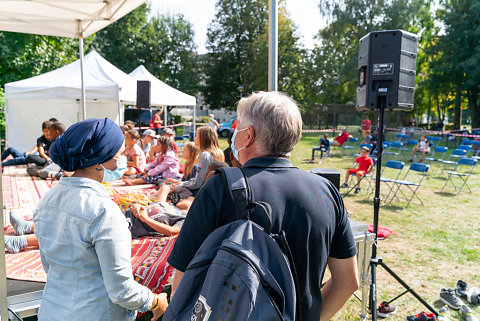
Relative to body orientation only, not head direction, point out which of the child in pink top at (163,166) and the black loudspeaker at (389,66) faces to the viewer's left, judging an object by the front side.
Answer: the child in pink top

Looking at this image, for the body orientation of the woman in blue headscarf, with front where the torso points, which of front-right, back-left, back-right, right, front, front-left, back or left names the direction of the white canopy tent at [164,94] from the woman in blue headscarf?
front-left

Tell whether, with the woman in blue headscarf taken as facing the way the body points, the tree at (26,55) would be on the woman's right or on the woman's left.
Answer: on the woman's left

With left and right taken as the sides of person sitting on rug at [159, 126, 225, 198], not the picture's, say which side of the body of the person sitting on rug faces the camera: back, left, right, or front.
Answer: left

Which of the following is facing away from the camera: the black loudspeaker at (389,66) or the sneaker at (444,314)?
the black loudspeaker

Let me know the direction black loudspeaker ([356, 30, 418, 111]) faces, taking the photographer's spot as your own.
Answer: facing away from the viewer

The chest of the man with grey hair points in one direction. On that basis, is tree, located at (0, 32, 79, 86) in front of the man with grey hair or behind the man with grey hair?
in front

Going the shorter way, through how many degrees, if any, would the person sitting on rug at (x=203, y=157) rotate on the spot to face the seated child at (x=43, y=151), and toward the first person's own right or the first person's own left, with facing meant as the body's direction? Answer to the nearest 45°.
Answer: approximately 45° to the first person's own right

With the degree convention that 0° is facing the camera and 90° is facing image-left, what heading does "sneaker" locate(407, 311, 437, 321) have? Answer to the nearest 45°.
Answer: approximately 90°

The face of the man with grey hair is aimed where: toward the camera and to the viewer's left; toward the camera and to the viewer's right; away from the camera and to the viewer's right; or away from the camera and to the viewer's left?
away from the camera and to the viewer's left

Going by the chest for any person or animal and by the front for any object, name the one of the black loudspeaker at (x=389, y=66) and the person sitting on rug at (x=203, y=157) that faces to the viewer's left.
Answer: the person sitting on rug
